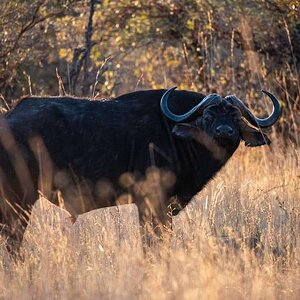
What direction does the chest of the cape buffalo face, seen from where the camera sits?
to the viewer's right
